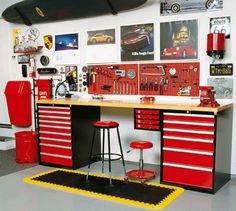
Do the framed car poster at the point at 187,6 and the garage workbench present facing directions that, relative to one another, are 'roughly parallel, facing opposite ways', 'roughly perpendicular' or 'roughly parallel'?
roughly parallel

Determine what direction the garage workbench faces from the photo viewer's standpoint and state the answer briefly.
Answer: facing the viewer and to the left of the viewer

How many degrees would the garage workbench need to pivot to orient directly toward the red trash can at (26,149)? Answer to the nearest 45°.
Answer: approximately 90° to its right

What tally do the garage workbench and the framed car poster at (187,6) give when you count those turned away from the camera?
0

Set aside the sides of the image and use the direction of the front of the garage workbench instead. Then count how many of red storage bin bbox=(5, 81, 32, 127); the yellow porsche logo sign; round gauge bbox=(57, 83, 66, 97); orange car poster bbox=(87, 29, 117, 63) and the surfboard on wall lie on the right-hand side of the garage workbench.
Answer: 5

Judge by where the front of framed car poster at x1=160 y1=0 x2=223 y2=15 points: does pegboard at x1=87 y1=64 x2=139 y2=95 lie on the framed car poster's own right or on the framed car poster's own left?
on the framed car poster's own right

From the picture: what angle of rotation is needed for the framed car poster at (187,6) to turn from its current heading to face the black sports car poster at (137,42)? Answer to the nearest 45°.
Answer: approximately 45° to its right

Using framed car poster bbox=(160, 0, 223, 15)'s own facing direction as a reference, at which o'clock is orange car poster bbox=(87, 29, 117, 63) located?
orange car poster bbox=(87, 29, 117, 63) is roughly at 2 o'clock from framed car poster bbox=(160, 0, 223, 15).
